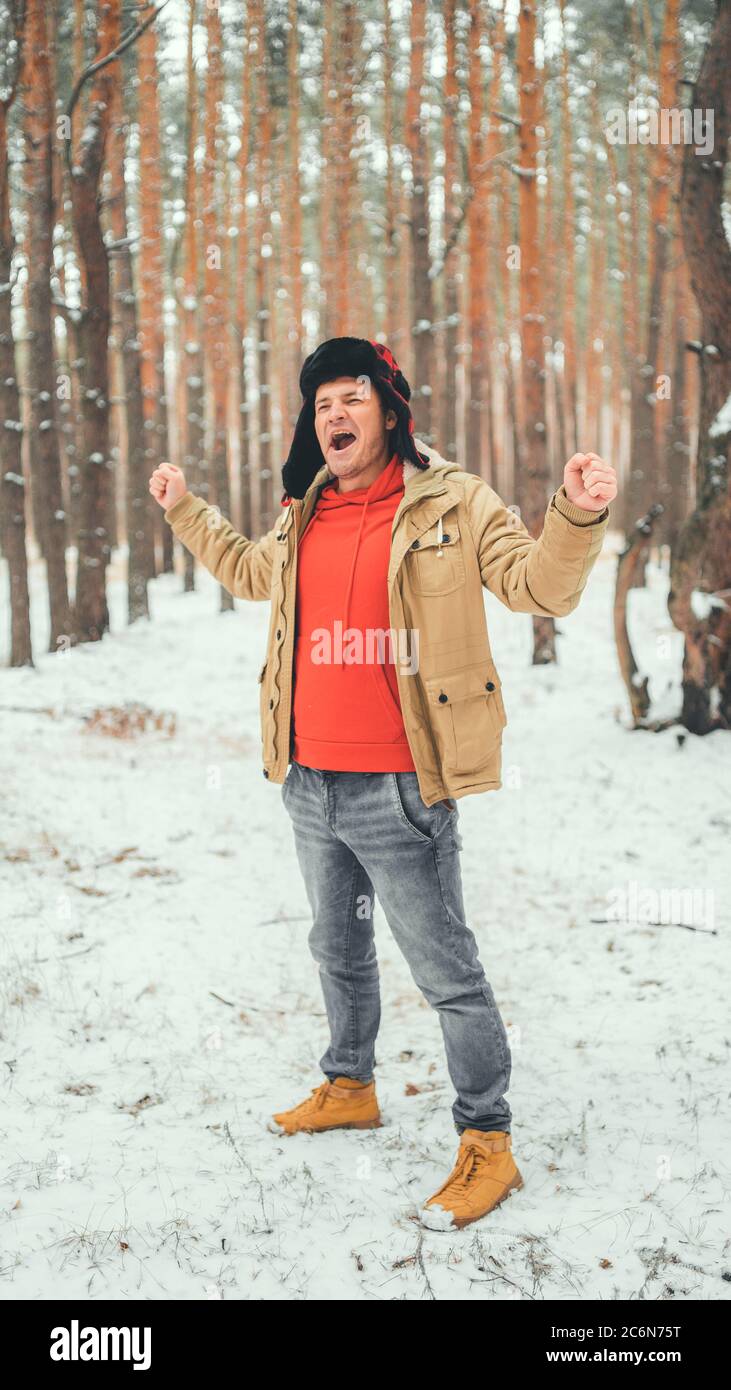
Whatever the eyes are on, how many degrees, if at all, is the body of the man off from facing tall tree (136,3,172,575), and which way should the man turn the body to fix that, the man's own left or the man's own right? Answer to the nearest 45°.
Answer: approximately 135° to the man's own right

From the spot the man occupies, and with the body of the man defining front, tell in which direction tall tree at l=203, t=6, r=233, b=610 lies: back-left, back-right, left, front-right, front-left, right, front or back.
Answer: back-right

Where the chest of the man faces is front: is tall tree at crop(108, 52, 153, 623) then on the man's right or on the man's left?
on the man's right

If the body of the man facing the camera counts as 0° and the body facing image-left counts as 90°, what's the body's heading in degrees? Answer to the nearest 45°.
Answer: approximately 45°

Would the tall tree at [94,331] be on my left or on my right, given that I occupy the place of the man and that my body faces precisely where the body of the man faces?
on my right

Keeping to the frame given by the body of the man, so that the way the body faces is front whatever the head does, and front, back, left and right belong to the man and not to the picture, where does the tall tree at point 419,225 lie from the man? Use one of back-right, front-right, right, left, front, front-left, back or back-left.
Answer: back-right
